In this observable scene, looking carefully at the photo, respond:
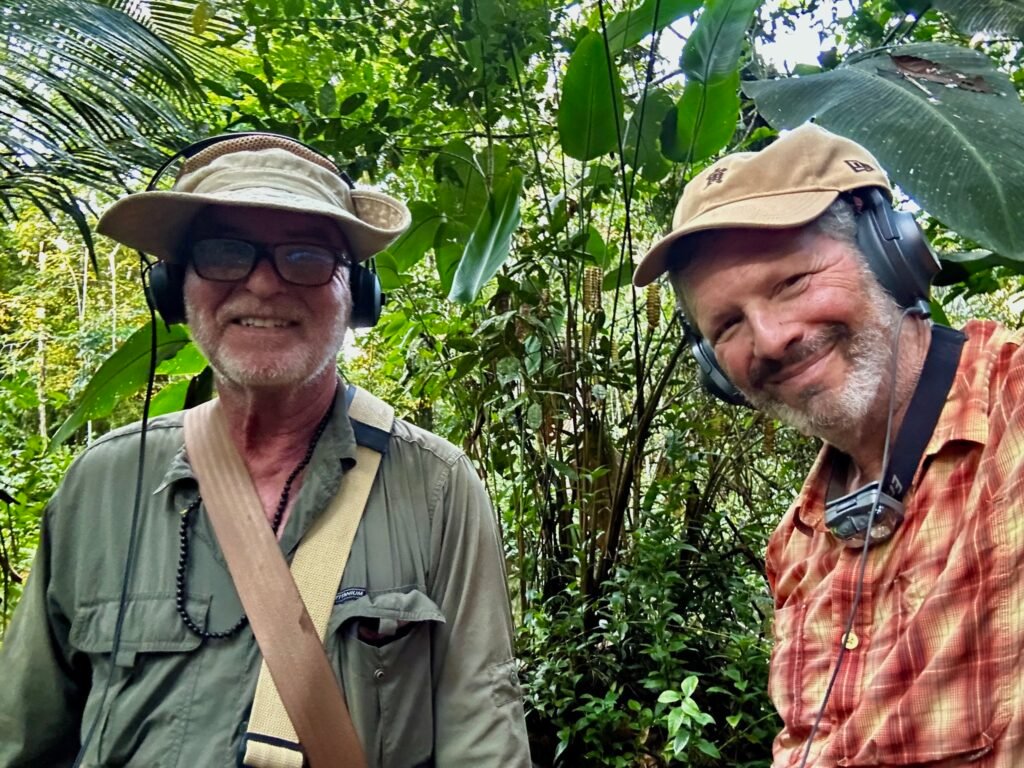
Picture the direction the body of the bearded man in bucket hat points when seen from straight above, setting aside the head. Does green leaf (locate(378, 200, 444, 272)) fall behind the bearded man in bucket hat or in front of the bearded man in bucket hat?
behind

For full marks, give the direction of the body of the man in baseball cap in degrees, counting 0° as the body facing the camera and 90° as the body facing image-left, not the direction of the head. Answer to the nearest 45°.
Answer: approximately 45°

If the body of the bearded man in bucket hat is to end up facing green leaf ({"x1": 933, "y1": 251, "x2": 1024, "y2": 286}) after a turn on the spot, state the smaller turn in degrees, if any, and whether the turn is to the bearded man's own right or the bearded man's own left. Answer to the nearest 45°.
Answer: approximately 90° to the bearded man's own left

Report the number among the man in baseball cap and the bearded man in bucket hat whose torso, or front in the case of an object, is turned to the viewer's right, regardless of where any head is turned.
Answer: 0

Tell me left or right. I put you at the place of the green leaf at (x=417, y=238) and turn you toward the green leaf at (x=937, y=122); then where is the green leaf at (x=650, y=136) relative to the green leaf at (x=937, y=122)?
left

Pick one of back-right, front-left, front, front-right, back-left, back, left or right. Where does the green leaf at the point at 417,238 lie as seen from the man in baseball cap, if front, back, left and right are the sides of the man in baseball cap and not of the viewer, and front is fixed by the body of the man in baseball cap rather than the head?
right

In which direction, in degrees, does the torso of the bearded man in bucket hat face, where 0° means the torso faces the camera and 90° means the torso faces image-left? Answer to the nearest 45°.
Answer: approximately 0°

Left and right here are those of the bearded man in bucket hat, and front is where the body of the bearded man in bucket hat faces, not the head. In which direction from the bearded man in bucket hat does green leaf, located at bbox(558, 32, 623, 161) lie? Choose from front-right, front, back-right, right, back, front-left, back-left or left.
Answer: back-left

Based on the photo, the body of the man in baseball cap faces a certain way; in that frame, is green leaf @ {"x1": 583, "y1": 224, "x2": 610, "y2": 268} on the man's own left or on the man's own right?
on the man's own right
